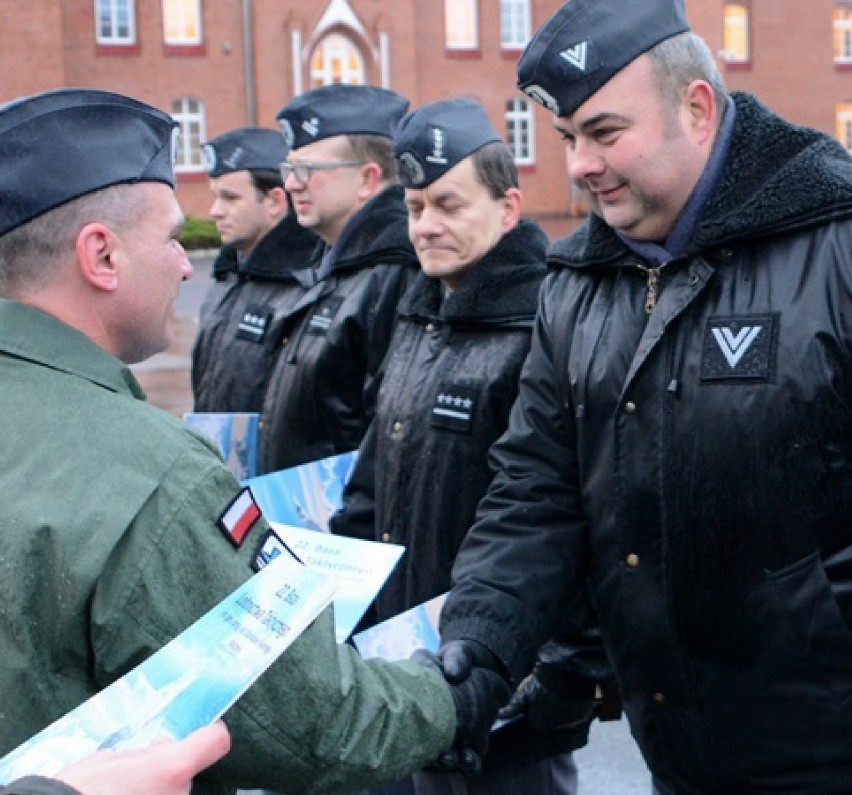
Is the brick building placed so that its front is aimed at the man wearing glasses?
yes

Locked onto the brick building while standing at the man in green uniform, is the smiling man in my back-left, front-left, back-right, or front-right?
front-right

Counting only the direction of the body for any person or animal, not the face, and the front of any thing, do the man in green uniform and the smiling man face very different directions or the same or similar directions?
very different directions

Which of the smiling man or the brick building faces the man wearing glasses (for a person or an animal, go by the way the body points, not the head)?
the brick building

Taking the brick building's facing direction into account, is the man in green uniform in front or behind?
in front

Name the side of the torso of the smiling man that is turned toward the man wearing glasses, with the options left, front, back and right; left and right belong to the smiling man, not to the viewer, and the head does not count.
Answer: right

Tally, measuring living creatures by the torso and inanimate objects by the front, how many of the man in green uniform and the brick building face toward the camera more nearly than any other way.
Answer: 1

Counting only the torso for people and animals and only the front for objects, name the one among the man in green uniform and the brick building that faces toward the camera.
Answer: the brick building

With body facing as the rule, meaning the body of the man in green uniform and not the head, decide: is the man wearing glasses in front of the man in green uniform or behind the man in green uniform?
in front

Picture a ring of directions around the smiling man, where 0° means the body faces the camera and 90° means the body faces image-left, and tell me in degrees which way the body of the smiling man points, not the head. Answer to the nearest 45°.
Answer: approximately 45°

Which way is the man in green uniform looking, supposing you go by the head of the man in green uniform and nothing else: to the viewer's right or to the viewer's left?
to the viewer's right

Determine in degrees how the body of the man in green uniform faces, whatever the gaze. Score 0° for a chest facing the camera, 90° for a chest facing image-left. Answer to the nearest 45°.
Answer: approximately 225°

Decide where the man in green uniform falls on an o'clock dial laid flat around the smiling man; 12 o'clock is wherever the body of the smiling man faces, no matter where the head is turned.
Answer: The man in green uniform is roughly at 12 o'clock from the smiling man.

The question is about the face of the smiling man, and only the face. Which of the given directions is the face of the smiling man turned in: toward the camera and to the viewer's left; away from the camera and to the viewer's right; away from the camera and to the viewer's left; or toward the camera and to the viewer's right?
toward the camera and to the viewer's left

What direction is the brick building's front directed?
toward the camera
